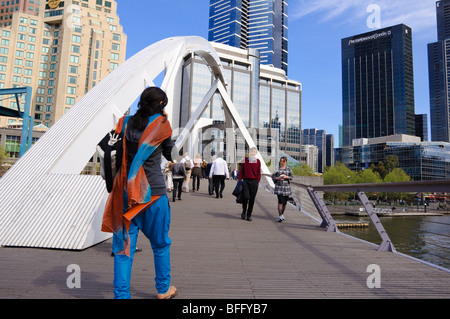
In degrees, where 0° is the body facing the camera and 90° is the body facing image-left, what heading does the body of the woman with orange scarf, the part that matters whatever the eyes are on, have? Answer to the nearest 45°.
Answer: approximately 225°

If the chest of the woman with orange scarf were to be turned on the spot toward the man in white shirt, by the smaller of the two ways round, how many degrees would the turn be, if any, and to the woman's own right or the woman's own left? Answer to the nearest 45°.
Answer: approximately 45° to the woman's own left
